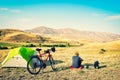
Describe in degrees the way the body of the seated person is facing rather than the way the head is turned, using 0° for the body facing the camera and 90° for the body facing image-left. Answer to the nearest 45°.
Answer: approximately 180°
